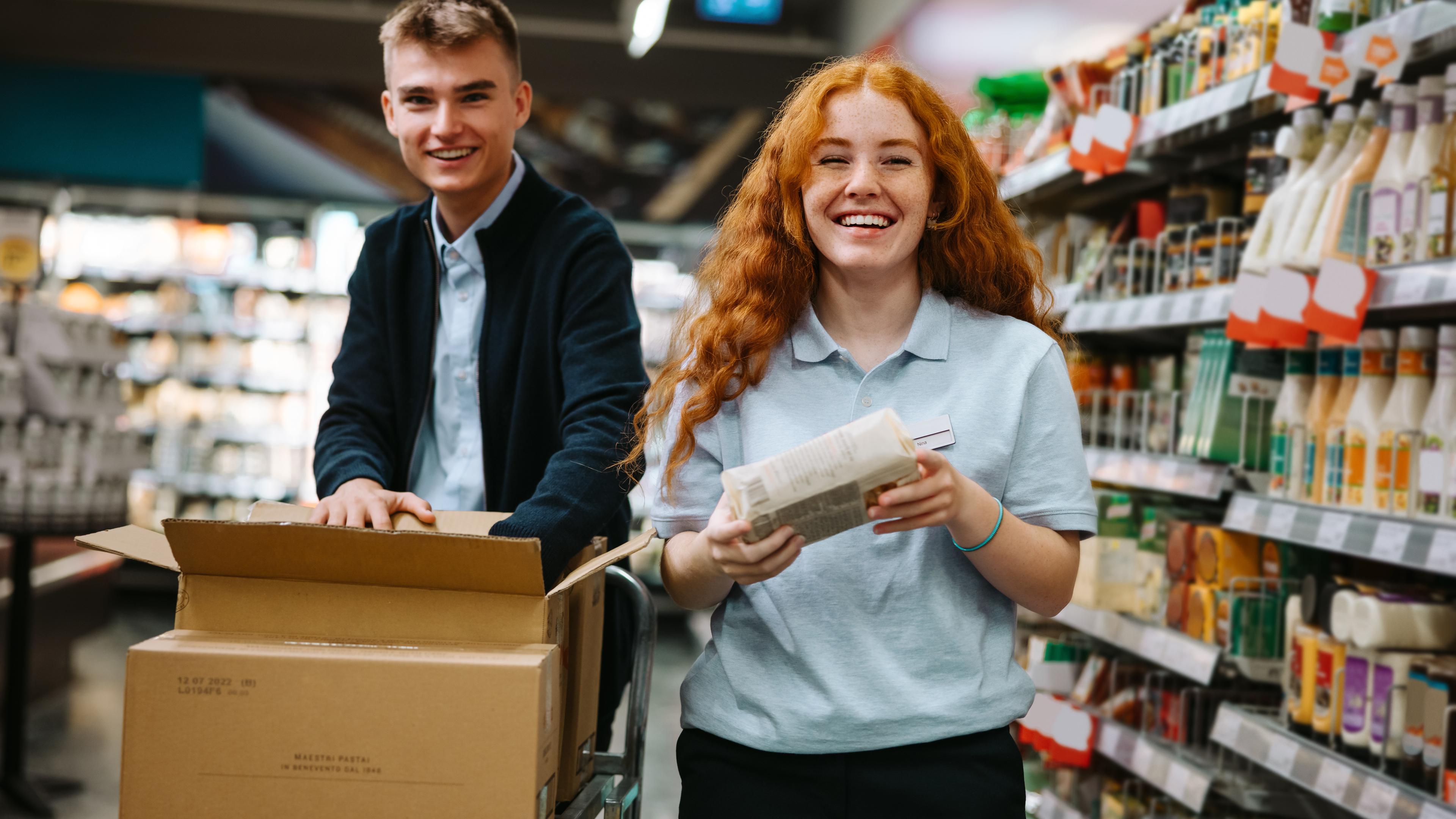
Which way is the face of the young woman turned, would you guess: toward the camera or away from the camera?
toward the camera

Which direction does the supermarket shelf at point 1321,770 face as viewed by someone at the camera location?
facing the viewer and to the left of the viewer

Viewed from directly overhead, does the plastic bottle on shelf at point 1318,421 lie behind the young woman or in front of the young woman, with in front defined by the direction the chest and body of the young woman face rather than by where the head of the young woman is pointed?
behind

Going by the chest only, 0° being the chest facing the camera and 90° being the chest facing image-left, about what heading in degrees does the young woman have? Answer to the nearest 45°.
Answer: approximately 0°

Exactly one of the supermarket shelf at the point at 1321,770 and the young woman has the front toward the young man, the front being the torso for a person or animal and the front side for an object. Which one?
the supermarket shelf

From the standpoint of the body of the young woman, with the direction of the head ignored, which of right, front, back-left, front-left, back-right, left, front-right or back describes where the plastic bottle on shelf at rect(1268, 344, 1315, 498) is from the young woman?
back-left

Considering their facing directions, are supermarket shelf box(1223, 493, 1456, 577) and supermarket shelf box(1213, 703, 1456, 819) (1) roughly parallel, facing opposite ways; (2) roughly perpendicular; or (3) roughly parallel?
roughly parallel

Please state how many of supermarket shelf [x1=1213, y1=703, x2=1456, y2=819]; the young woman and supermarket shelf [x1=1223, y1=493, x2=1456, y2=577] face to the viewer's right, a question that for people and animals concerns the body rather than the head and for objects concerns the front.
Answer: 0

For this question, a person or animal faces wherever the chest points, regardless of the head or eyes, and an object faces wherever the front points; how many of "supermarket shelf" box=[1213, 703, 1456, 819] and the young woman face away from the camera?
0

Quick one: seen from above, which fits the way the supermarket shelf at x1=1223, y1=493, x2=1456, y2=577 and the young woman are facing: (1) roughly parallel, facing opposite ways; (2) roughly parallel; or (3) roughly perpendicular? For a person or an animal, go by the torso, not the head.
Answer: roughly perpendicular

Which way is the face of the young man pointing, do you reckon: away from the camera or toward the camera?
toward the camera

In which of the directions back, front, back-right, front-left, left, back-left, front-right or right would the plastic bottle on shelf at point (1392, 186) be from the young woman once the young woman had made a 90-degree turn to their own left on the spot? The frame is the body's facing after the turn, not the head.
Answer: front-left
